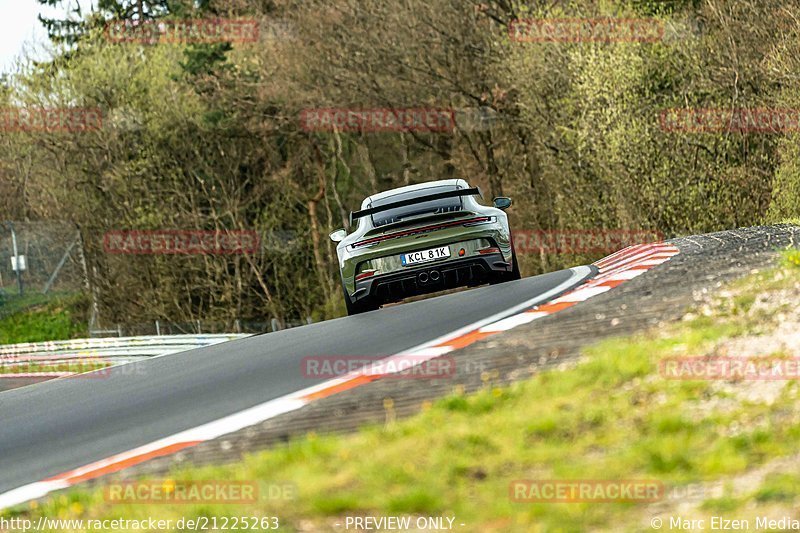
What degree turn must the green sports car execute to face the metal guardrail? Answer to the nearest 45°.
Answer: approximately 45° to its left

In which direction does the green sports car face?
away from the camera
